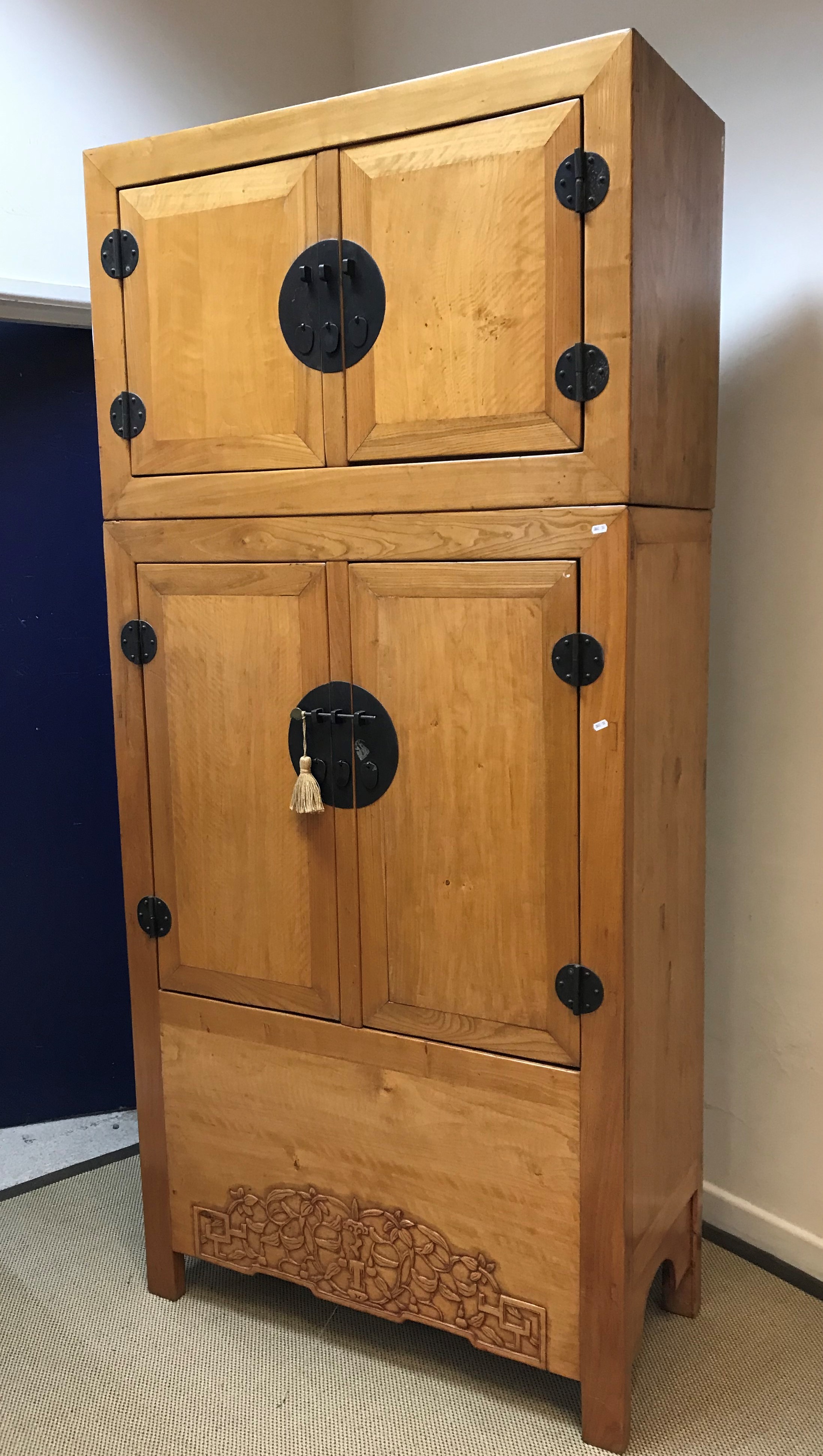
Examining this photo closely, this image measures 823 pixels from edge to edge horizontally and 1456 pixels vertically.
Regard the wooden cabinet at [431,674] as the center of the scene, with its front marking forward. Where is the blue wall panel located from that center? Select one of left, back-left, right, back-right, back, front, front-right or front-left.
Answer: right

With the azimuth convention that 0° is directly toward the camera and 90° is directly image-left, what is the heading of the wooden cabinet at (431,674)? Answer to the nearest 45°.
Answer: approximately 45°
